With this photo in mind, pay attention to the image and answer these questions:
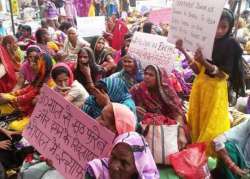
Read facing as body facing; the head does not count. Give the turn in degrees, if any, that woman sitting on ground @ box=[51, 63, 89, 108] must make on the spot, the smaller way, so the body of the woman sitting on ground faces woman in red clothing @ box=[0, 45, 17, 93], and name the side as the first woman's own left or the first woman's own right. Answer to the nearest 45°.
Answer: approximately 90° to the first woman's own right

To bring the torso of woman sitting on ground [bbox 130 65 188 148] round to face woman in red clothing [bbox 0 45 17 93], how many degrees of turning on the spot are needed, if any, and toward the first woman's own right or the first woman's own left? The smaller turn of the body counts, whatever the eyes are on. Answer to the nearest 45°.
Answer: approximately 90° to the first woman's own right

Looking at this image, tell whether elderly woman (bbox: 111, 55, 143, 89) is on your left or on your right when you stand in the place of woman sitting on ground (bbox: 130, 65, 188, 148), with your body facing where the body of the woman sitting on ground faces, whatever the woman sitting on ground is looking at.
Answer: on your right

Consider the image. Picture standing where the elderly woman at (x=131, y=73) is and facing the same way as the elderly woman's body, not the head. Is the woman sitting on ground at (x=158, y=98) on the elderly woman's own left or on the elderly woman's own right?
on the elderly woman's own left

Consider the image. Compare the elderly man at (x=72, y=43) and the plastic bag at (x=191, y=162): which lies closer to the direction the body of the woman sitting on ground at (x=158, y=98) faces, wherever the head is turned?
the plastic bag

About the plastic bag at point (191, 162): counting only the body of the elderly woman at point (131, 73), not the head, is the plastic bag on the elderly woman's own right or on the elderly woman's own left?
on the elderly woman's own left

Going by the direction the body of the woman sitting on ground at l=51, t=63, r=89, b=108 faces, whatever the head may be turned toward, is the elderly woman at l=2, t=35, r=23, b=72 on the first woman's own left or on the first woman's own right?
on the first woman's own right
